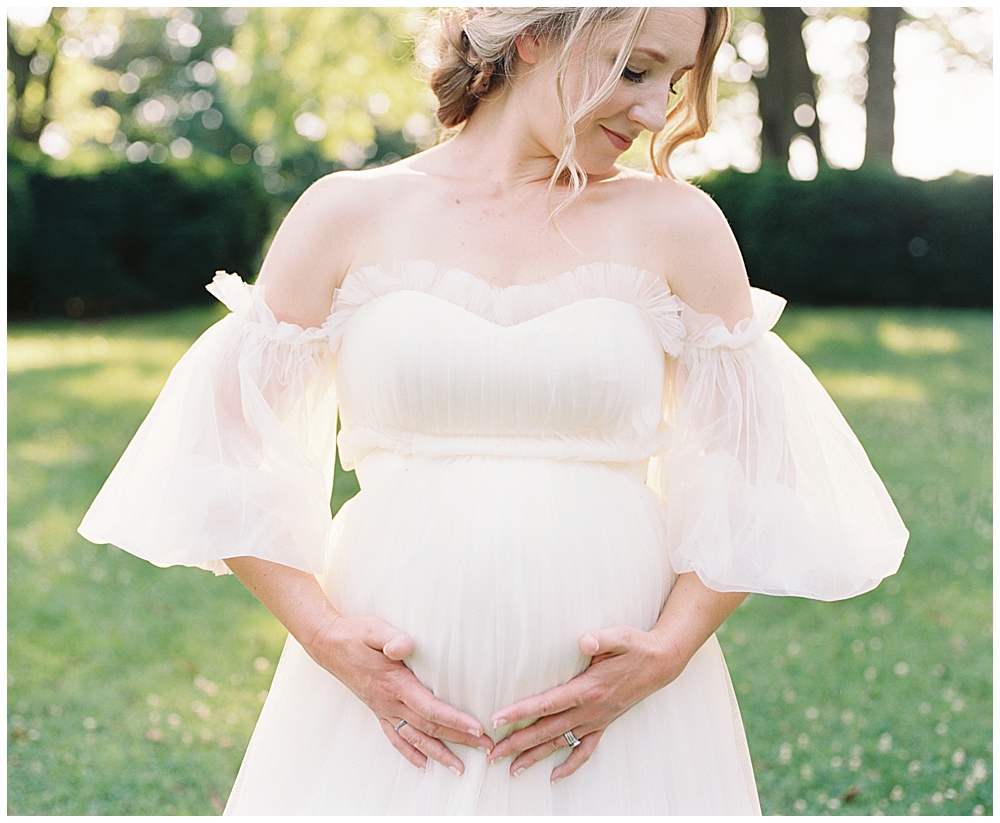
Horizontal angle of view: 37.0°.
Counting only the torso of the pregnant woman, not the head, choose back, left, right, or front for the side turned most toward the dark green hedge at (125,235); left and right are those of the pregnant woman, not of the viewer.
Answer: back

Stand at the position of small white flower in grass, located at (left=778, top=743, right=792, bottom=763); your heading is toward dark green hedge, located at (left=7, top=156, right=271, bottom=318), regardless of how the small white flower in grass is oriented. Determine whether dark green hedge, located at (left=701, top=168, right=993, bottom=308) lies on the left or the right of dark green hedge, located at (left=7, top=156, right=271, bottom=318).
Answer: right

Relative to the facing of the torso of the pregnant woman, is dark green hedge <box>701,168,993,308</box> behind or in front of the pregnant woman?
behind

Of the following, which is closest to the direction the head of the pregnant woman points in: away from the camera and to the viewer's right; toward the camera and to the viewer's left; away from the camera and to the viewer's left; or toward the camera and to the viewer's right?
toward the camera and to the viewer's right

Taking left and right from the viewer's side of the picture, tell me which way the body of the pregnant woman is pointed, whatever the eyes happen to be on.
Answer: facing the viewer
